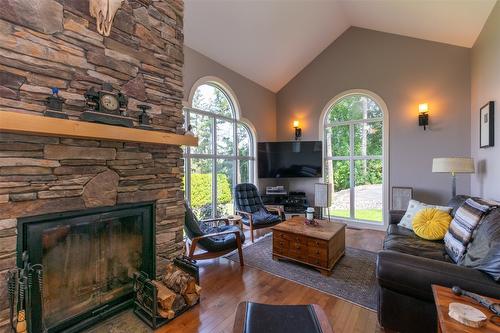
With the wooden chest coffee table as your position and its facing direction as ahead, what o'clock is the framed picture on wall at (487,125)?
The framed picture on wall is roughly at 7 o'clock from the wooden chest coffee table.

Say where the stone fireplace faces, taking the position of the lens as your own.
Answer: facing the viewer and to the right of the viewer

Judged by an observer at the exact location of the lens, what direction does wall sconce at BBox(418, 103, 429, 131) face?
facing the viewer

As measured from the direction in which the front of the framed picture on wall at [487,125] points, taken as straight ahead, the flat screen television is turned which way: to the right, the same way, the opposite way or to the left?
to the left

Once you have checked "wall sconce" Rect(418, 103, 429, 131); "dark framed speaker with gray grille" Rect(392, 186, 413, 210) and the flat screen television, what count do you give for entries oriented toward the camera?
3

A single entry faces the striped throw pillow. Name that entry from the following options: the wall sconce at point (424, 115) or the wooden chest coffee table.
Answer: the wall sconce

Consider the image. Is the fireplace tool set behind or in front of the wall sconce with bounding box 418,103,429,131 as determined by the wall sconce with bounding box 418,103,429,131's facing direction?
in front

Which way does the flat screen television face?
toward the camera

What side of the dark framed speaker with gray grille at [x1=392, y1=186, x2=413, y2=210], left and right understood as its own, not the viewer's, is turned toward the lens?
front
